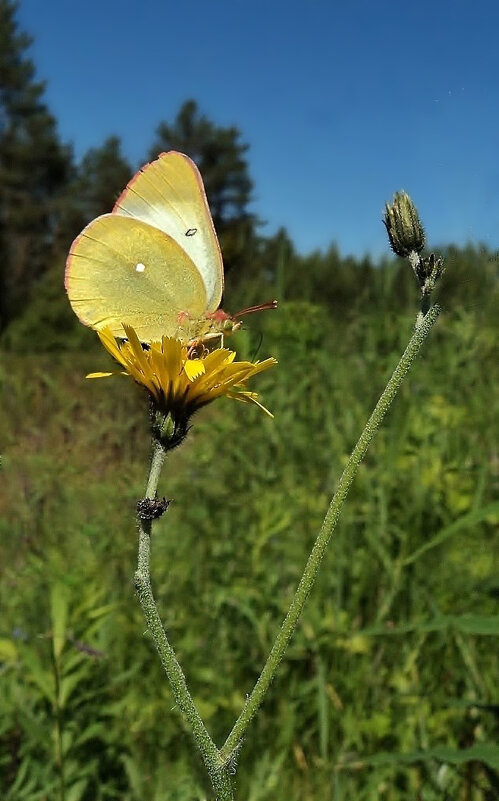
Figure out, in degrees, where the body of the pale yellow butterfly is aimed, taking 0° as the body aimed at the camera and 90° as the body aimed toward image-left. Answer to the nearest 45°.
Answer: approximately 270°

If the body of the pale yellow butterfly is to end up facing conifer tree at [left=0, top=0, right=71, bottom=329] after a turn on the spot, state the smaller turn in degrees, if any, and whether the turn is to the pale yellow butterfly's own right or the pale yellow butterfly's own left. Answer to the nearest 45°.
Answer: approximately 90° to the pale yellow butterfly's own left

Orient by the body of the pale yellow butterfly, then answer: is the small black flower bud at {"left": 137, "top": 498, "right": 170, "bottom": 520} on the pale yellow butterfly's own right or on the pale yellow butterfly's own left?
on the pale yellow butterfly's own right

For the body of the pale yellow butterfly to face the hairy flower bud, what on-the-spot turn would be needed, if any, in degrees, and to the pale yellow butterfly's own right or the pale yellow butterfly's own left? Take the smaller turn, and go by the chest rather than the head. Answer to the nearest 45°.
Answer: approximately 45° to the pale yellow butterfly's own right

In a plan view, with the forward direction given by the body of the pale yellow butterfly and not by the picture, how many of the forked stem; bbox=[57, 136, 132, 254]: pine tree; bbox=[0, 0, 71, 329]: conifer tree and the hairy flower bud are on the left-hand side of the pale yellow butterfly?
2

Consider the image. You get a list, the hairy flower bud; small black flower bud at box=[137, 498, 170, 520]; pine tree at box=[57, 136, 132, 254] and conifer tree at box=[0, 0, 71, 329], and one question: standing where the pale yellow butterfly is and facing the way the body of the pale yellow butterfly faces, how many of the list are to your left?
2
